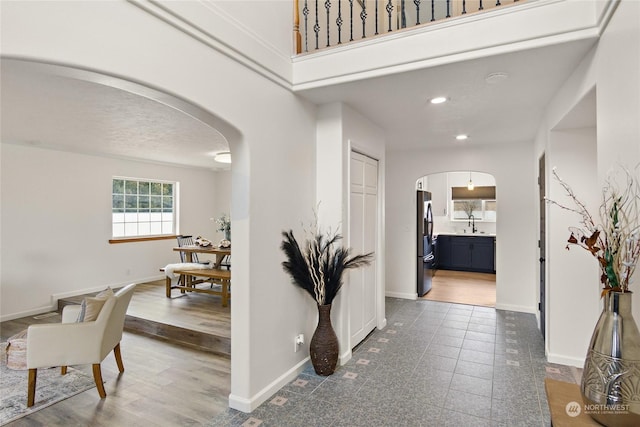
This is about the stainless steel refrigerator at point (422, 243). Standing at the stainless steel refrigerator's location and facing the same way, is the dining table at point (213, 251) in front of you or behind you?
behind

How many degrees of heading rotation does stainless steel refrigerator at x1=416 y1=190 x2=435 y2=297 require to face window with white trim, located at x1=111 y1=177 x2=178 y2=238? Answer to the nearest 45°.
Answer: approximately 180°

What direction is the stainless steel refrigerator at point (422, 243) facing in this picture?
to the viewer's right
